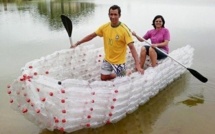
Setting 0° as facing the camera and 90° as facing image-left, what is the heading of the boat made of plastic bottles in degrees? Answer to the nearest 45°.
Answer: approximately 45°
